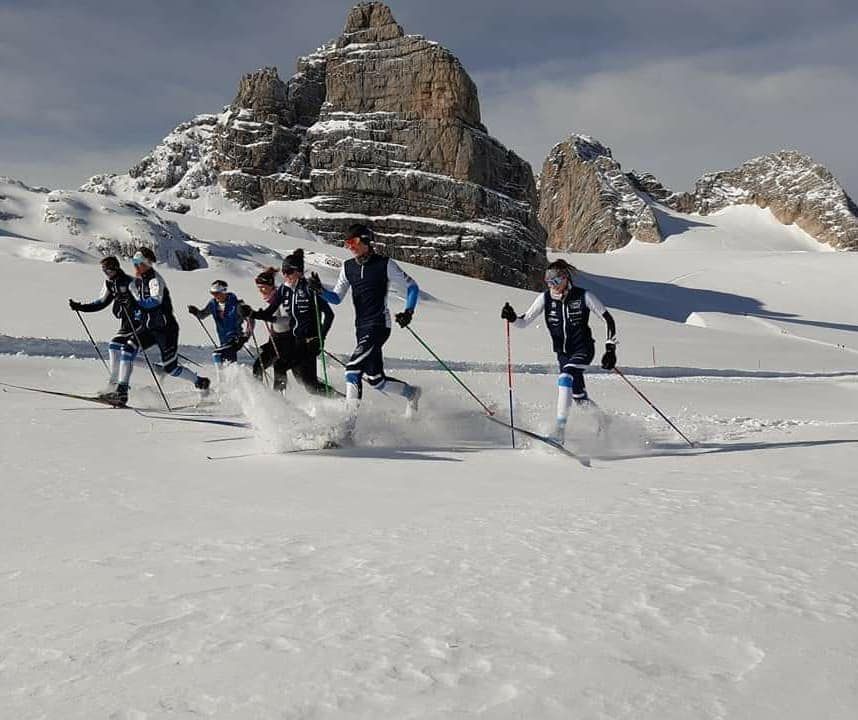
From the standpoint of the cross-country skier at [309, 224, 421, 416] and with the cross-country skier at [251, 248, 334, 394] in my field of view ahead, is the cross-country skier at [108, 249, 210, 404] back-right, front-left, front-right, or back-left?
front-left

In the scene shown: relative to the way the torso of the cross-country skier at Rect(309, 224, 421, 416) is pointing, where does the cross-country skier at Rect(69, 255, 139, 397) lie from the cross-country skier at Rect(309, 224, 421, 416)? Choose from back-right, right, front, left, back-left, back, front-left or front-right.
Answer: right

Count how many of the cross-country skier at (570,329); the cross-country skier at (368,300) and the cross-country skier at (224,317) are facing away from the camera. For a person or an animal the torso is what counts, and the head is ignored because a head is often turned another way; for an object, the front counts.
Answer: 0
